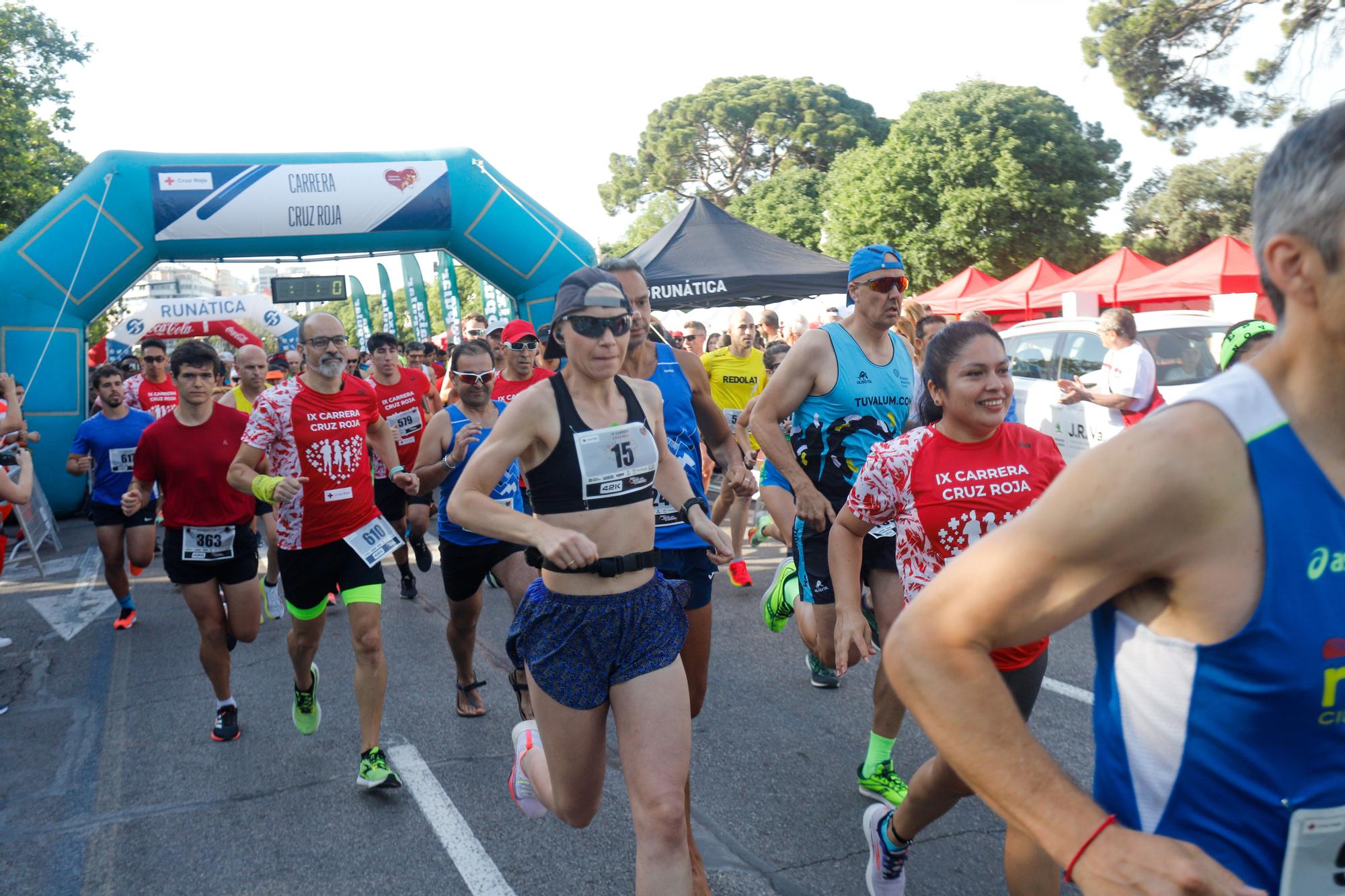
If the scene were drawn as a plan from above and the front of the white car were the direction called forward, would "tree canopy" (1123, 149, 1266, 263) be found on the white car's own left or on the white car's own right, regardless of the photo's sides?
on the white car's own left

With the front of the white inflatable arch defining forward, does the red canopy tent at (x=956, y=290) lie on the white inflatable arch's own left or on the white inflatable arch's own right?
on the white inflatable arch's own left

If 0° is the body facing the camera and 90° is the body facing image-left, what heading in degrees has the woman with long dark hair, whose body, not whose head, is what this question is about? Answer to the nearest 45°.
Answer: approximately 315°

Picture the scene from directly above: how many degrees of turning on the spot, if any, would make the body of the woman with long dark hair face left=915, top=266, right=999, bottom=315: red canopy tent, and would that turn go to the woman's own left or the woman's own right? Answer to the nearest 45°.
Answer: approximately 135° to the woman's own left

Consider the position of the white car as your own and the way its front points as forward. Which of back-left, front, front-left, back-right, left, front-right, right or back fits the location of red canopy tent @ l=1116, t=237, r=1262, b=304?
back-left

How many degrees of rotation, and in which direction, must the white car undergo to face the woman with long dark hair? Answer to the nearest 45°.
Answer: approximately 45° to its right

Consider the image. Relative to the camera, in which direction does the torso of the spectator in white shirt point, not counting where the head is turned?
to the viewer's left

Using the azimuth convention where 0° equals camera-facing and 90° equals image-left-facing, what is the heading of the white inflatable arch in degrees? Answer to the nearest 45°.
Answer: approximately 0°

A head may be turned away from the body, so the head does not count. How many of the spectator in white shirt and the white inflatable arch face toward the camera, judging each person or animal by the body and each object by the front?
1

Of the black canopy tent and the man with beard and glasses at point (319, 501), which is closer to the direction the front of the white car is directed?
the man with beard and glasses

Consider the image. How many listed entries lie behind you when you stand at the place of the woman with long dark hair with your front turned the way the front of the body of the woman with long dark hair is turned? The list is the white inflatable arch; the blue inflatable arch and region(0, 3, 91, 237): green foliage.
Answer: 3
